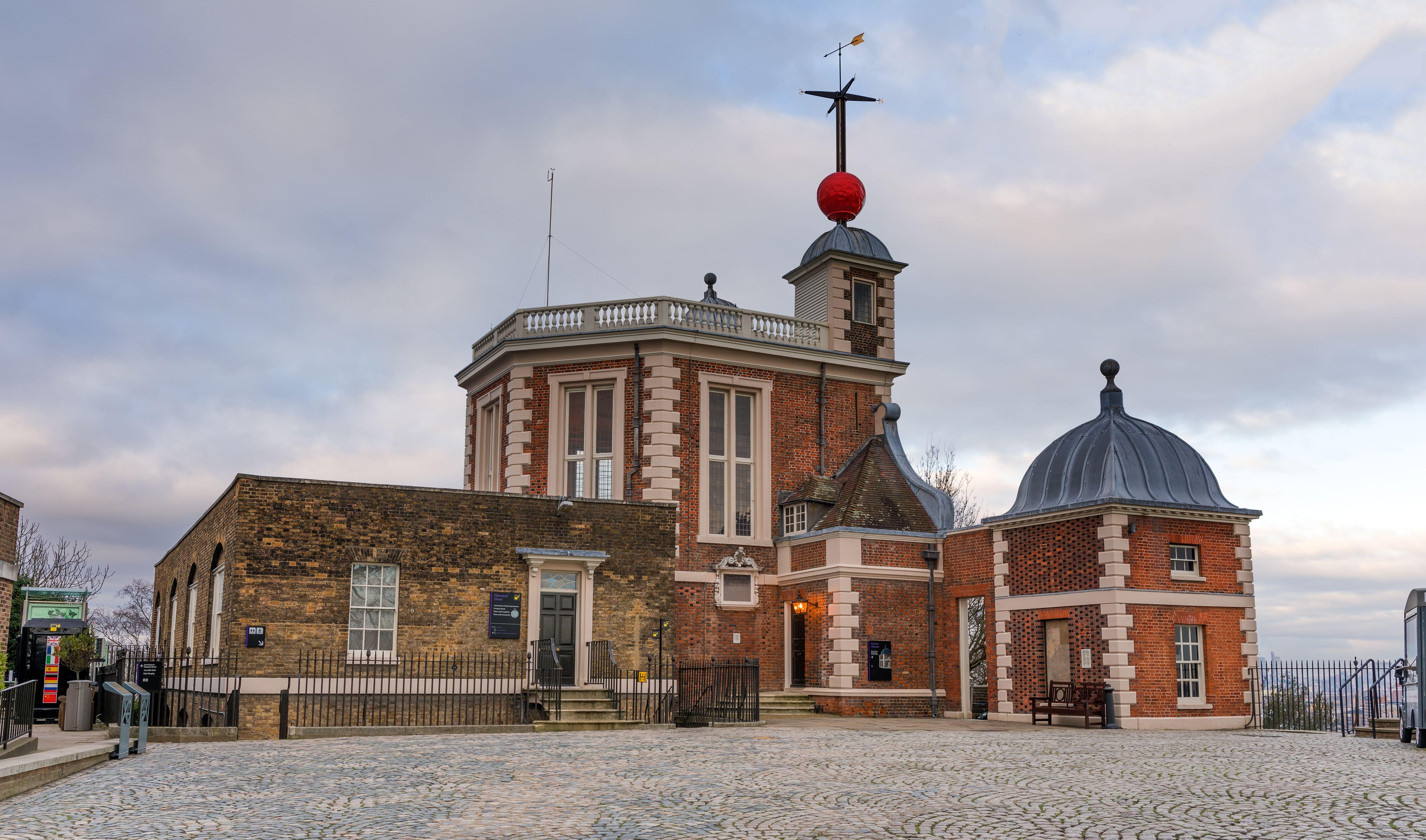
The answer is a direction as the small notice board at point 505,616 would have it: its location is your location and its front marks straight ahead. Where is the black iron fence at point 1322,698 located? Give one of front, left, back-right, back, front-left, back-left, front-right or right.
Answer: left

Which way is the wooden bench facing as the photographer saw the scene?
facing the viewer and to the left of the viewer

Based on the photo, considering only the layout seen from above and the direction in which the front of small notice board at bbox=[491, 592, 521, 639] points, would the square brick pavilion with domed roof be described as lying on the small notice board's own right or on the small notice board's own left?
on the small notice board's own left

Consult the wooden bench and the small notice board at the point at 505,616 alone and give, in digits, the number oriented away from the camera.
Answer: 0

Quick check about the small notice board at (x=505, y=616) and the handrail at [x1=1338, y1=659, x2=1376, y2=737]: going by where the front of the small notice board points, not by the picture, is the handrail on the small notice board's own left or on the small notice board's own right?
on the small notice board's own left

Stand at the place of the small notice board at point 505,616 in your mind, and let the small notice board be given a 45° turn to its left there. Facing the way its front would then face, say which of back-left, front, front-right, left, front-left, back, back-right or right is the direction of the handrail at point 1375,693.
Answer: front-left

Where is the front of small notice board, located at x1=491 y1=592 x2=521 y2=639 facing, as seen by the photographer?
facing the viewer

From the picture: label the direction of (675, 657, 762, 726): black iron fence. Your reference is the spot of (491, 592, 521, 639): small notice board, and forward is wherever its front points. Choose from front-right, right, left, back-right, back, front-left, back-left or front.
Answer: left

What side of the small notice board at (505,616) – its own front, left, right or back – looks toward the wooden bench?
left
